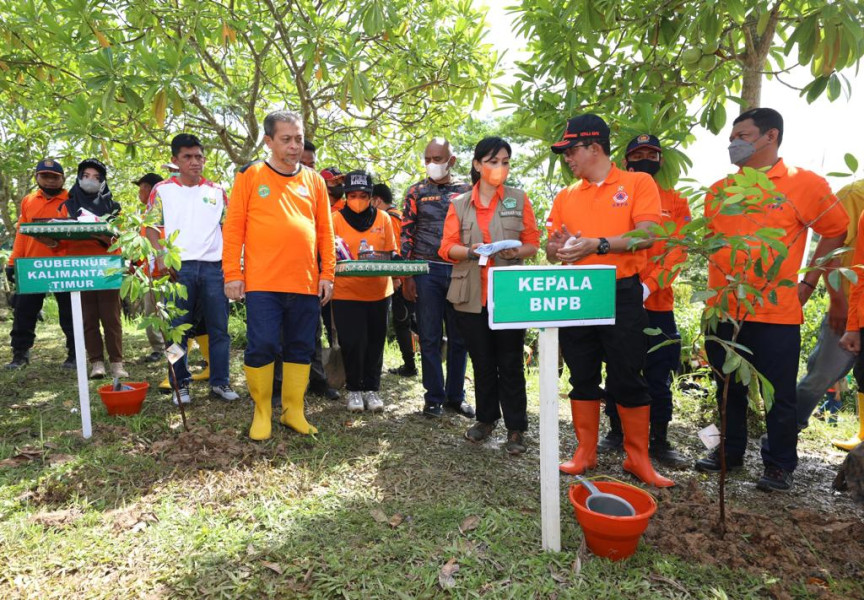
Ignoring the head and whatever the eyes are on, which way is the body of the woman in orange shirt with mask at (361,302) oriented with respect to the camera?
toward the camera

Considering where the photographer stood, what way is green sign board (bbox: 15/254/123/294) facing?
facing the viewer

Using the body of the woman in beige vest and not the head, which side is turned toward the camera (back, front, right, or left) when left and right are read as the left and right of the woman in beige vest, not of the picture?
front

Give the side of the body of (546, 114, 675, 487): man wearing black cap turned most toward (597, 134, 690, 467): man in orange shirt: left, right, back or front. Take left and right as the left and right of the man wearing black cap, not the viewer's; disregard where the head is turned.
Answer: back

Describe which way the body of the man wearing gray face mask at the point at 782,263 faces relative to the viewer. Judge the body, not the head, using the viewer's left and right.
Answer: facing the viewer and to the left of the viewer

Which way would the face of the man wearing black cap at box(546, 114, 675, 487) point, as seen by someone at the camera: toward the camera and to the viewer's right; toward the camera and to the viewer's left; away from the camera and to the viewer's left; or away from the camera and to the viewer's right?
toward the camera and to the viewer's left

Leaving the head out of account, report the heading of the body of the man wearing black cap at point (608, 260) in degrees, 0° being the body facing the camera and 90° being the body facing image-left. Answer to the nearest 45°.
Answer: approximately 45°

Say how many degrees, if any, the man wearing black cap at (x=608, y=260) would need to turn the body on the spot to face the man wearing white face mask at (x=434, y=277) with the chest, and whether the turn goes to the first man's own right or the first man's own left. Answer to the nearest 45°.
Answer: approximately 90° to the first man's own right

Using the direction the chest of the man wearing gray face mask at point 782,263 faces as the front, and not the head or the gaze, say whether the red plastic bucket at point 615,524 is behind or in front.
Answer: in front

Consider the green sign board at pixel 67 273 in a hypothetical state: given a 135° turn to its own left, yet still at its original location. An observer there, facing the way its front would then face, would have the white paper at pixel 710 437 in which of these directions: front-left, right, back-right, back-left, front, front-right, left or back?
right

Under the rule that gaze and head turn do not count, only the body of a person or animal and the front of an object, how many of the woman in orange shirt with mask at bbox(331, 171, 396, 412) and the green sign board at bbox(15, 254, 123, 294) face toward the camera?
2

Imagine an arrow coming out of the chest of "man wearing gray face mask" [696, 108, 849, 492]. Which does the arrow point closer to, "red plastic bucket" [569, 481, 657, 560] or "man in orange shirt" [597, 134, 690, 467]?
the red plastic bucket

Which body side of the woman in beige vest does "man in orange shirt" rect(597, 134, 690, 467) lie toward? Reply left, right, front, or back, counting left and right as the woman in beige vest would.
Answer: left

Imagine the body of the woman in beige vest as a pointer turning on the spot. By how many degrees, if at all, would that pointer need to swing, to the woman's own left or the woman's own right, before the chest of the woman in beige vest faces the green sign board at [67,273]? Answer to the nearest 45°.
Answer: approximately 90° to the woman's own right
